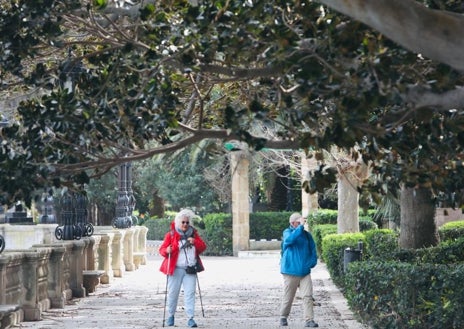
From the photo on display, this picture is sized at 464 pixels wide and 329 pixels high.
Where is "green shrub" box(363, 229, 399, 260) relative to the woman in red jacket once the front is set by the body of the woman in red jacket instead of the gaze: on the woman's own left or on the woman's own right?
on the woman's own left

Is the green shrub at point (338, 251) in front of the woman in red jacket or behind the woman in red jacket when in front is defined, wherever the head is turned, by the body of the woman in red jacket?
behind

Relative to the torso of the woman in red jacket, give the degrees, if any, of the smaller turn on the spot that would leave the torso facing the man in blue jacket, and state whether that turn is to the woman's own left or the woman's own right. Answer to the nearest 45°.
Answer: approximately 90° to the woman's own left

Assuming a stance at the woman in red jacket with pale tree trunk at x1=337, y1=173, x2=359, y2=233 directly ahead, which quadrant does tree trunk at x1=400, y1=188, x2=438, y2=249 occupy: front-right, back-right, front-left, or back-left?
front-right

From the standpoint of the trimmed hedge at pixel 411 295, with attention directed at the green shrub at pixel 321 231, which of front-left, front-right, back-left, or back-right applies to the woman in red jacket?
front-left

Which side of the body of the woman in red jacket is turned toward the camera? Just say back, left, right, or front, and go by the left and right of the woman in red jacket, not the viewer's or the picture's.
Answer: front

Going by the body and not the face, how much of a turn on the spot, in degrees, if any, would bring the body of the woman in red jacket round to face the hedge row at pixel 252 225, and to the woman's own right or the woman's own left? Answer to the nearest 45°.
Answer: approximately 180°

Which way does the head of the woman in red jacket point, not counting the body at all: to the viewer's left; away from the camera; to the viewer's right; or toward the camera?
toward the camera

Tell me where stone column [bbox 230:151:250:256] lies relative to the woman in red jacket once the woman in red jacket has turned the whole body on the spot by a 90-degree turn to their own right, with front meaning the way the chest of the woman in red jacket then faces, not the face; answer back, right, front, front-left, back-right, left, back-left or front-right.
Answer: right

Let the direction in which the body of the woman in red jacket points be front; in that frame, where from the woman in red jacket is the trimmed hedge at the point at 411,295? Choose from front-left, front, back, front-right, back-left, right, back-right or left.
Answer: front-left
